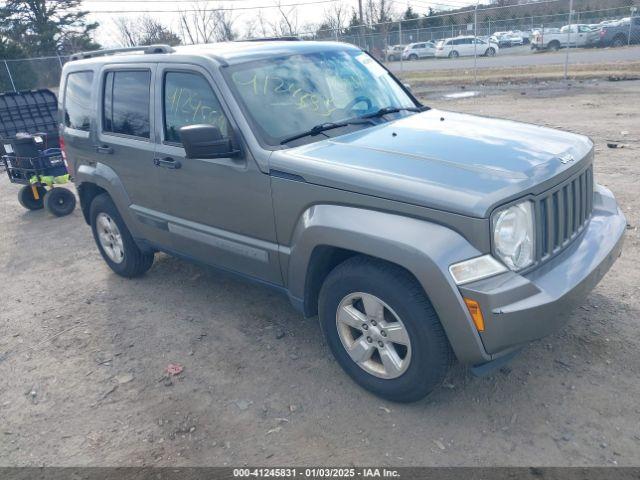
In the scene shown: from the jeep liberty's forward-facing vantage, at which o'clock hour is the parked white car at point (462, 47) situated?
The parked white car is roughly at 8 o'clock from the jeep liberty.

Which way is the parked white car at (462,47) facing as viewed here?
to the viewer's right

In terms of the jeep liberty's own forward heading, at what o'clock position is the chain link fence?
The chain link fence is roughly at 8 o'clock from the jeep liberty.

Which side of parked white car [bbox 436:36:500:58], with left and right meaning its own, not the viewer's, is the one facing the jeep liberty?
right

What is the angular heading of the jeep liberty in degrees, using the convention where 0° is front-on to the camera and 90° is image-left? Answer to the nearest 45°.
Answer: approximately 315°

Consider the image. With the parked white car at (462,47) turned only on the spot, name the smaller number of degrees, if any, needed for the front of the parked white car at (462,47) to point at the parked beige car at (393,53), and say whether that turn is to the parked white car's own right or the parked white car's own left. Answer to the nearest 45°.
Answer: approximately 135° to the parked white car's own right
